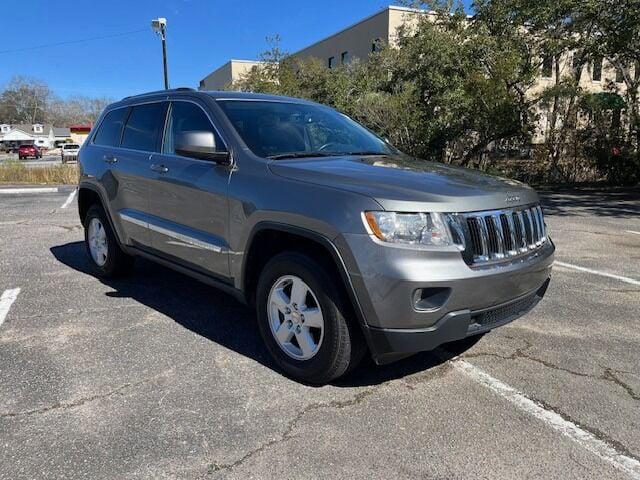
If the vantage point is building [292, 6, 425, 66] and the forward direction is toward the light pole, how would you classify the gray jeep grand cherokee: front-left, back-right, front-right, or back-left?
front-left

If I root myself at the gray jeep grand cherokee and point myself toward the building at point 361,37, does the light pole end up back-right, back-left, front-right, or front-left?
front-left

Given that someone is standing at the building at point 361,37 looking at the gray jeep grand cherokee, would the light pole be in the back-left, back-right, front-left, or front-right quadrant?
front-right

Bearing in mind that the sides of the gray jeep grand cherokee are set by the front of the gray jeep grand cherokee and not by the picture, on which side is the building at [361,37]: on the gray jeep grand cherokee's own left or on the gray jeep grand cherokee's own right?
on the gray jeep grand cherokee's own left

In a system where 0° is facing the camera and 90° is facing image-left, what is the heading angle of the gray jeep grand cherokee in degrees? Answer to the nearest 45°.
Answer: approximately 315°

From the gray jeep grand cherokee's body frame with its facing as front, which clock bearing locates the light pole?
The light pole is roughly at 7 o'clock from the gray jeep grand cherokee.
